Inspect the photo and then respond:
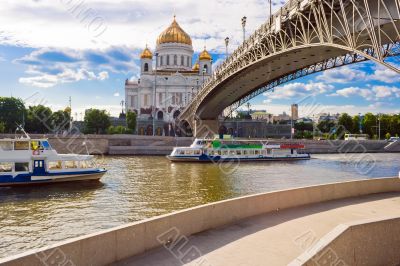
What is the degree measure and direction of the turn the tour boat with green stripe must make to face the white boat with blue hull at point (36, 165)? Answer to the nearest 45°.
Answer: approximately 45° to its left

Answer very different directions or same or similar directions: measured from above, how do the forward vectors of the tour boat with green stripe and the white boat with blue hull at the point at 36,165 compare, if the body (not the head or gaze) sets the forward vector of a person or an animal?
very different directions

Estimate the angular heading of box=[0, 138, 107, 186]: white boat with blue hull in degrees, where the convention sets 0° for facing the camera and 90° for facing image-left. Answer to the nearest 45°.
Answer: approximately 270°

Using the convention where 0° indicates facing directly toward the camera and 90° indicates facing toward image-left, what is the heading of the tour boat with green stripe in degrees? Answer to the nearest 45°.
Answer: approximately 90°

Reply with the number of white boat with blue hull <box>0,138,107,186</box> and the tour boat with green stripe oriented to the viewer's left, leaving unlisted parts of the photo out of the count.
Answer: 1

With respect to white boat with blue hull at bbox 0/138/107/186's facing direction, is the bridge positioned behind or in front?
in front

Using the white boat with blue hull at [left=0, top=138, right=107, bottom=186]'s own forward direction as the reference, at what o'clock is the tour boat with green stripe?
The tour boat with green stripe is roughly at 11 o'clock from the white boat with blue hull.

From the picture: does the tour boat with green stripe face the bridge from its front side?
no
